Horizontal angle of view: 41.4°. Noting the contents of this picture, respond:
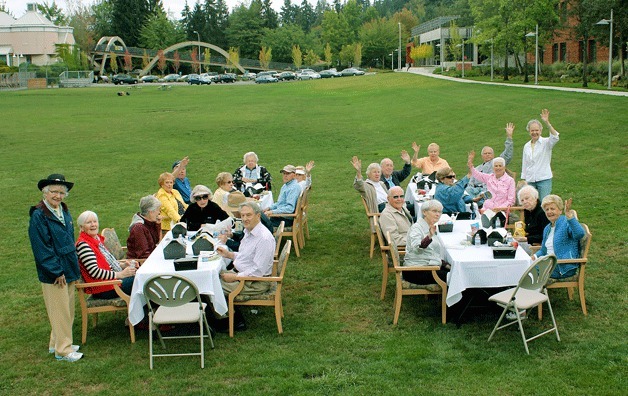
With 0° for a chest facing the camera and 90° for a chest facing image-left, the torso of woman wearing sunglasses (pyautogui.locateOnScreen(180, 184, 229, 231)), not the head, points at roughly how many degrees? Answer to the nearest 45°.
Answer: approximately 0°

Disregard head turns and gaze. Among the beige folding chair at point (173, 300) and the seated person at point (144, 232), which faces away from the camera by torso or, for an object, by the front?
the beige folding chair

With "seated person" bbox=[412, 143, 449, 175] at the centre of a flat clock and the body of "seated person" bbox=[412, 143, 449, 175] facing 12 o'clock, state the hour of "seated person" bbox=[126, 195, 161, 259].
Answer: "seated person" bbox=[126, 195, 161, 259] is roughly at 1 o'clock from "seated person" bbox=[412, 143, 449, 175].

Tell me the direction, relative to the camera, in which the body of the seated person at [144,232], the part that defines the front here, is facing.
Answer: to the viewer's right

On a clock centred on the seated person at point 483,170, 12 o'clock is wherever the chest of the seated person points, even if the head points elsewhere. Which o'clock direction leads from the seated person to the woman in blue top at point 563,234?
The woman in blue top is roughly at 10 o'clock from the seated person.

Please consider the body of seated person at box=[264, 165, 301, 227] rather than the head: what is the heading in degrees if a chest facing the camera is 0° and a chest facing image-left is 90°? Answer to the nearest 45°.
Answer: approximately 90°

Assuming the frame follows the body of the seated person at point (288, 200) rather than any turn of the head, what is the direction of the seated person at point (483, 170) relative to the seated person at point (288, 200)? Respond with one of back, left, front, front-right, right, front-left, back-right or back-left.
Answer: back

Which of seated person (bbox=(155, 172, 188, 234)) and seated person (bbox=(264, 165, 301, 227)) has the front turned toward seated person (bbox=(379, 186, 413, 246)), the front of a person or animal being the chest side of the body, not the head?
seated person (bbox=(155, 172, 188, 234))
